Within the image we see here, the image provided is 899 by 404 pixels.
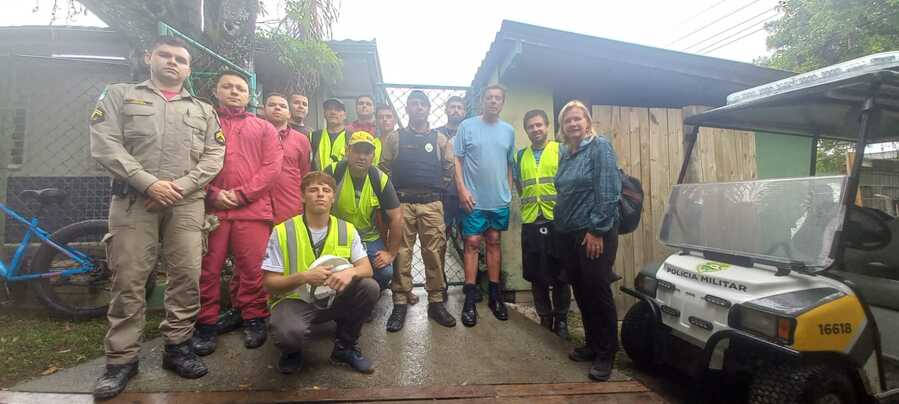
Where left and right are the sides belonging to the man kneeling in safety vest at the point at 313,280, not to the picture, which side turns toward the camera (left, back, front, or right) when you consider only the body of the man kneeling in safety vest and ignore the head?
front

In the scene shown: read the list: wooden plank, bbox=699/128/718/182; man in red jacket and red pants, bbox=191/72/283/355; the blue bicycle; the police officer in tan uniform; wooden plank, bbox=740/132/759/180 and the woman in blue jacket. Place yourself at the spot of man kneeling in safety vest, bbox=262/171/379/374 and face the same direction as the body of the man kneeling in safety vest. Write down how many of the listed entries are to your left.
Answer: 3

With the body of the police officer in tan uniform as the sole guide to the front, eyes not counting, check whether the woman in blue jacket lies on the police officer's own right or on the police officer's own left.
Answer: on the police officer's own left

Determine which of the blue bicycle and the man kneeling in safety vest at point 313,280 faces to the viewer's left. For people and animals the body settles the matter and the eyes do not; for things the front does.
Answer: the blue bicycle

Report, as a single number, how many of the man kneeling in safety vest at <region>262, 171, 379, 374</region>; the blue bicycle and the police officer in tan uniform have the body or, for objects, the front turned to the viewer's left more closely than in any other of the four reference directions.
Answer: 1

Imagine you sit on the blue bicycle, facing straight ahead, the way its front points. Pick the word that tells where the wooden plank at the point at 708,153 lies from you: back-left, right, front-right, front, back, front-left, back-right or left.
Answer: back-left

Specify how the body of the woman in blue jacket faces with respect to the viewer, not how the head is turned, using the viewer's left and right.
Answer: facing the viewer and to the left of the viewer

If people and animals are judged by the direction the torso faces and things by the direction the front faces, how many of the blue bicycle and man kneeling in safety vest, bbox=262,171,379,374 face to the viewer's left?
1

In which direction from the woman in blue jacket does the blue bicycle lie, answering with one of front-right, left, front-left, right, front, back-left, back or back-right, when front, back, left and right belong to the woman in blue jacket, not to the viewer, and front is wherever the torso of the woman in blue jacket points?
front-right

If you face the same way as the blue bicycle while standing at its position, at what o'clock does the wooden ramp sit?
The wooden ramp is roughly at 8 o'clock from the blue bicycle.

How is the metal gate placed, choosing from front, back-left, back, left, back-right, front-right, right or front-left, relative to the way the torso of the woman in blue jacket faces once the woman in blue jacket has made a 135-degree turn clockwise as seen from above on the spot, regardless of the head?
front-left

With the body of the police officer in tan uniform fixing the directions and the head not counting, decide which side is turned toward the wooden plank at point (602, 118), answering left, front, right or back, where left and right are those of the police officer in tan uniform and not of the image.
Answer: left

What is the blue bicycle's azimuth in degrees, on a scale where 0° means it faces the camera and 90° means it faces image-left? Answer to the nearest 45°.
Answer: approximately 90°

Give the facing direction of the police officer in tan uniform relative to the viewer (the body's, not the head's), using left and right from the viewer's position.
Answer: facing the viewer
